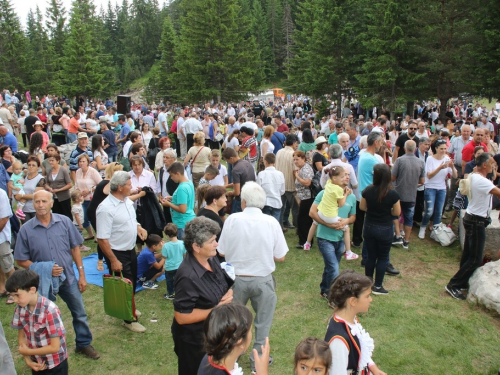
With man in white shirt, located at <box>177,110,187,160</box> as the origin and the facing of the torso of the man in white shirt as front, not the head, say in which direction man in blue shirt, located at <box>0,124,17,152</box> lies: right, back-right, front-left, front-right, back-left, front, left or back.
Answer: back-right

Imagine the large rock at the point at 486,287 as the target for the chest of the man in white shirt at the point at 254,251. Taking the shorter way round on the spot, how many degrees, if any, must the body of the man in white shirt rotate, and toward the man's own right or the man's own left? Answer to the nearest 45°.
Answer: approximately 45° to the man's own right

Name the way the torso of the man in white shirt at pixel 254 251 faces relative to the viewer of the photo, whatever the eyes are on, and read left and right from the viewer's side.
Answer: facing away from the viewer
